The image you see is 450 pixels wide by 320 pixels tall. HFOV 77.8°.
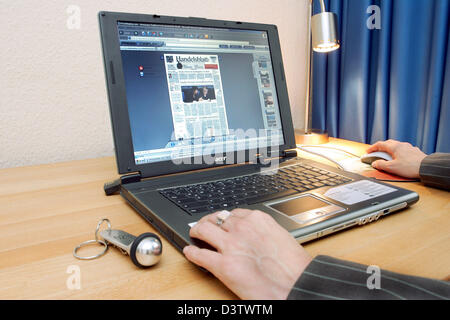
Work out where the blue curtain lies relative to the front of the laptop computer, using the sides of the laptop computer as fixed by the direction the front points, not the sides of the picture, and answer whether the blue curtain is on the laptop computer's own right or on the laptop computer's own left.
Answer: on the laptop computer's own left

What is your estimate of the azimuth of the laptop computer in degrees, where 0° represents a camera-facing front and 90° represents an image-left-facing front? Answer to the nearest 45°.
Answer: approximately 315°
